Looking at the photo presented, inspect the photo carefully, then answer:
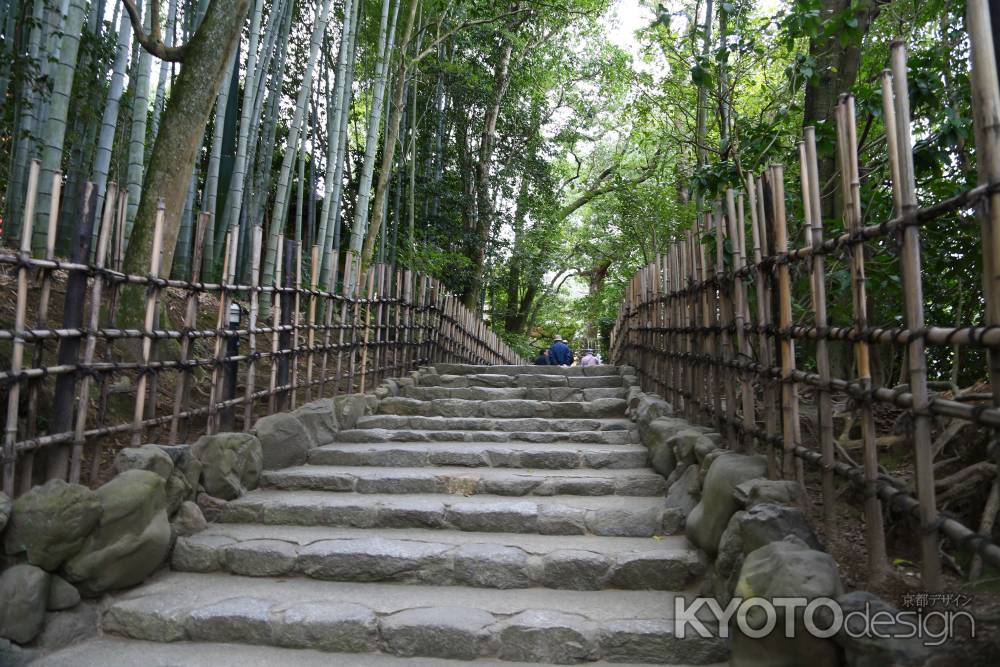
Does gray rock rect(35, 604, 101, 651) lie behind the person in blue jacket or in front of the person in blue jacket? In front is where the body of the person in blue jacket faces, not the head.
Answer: behind

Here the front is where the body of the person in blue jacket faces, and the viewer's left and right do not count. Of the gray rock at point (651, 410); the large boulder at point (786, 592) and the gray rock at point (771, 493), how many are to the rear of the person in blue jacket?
3

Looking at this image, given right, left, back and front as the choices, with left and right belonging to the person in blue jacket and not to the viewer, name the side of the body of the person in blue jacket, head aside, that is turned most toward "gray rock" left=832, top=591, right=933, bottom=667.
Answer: back

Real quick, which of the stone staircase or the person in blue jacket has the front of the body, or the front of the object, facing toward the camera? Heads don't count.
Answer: the stone staircase

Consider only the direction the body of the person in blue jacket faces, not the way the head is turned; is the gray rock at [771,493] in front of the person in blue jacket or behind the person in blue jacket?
behind

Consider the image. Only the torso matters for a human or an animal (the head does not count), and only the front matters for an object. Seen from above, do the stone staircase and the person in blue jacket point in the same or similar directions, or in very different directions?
very different directions

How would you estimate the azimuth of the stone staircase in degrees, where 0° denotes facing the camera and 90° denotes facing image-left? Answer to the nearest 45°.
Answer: approximately 0°

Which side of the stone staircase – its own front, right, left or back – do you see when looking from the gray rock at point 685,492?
left

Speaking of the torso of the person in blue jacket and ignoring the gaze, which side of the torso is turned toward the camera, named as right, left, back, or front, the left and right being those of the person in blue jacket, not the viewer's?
back

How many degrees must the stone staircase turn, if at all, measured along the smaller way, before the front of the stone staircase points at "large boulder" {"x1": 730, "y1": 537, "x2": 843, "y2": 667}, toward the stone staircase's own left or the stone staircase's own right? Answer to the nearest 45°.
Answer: approximately 45° to the stone staircase's own left

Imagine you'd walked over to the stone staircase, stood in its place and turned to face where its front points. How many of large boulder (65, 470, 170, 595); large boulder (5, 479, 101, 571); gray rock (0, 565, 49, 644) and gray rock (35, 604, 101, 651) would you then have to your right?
4

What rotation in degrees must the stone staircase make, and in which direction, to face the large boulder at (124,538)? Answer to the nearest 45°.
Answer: approximately 90° to its right

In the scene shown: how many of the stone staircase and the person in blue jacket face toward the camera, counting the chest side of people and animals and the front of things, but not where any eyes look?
1

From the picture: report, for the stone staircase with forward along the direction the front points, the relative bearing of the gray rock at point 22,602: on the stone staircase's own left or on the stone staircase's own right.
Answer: on the stone staircase's own right
